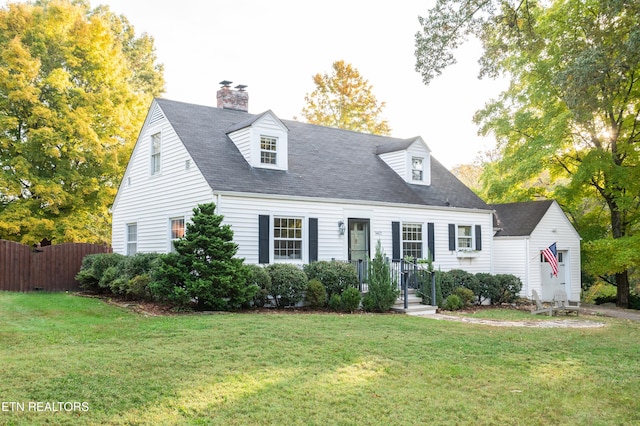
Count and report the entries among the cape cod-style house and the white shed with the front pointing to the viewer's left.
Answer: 0

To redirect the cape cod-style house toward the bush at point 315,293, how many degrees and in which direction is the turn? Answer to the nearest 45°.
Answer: approximately 45° to its right

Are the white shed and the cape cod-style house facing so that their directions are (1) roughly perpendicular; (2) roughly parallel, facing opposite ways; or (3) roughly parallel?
roughly parallel

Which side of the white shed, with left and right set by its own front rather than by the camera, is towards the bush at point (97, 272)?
right

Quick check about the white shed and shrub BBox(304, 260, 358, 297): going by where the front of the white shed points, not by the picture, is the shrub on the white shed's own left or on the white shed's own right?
on the white shed's own right

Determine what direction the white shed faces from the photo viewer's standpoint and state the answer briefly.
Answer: facing the viewer and to the right of the viewer

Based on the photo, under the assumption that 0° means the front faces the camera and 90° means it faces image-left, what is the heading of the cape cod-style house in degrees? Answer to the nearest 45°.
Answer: approximately 315°

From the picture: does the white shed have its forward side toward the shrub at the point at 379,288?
no

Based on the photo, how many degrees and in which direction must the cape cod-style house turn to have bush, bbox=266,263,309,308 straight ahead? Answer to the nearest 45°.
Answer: approximately 45° to its right

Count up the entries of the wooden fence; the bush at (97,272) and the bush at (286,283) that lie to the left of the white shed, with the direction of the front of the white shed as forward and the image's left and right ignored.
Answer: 0

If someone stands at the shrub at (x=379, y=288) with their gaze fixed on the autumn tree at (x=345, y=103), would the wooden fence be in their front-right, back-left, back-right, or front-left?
front-left

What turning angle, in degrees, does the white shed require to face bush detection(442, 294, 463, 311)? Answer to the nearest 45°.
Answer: approximately 45° to its right

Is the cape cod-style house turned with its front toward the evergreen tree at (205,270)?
no

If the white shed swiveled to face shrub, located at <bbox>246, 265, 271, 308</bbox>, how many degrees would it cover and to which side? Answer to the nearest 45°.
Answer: approximately 90° to its right

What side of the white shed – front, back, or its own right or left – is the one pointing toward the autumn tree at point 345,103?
back
